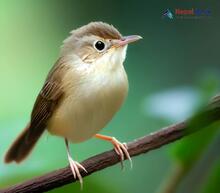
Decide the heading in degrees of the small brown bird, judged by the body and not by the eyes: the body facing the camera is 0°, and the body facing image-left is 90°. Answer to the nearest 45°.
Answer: approximately 315°
